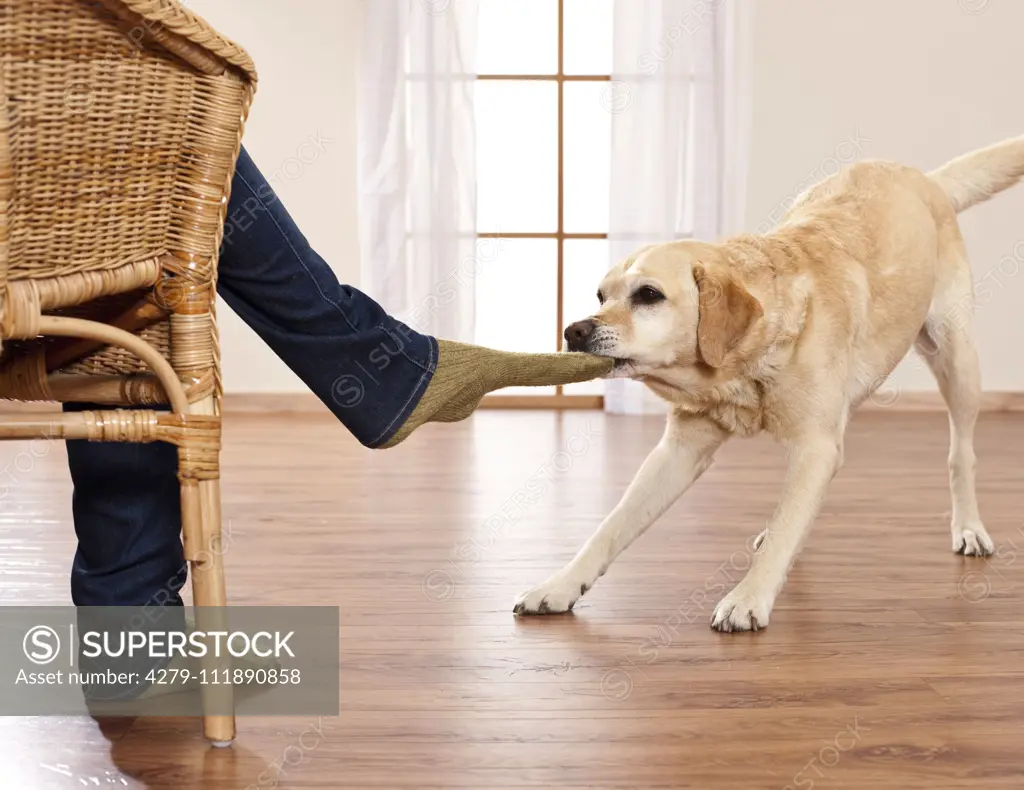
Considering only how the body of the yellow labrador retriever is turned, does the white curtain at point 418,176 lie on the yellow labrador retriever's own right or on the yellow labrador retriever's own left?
on the yellow labrador retriever's own right

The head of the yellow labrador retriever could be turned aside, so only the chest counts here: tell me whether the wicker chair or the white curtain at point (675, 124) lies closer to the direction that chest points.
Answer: the wicker chair

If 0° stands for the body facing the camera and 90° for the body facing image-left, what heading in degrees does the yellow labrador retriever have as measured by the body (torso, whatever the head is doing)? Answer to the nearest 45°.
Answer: approximately 45°

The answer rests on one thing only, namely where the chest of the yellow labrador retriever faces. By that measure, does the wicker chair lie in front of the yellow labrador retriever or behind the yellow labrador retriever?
in front

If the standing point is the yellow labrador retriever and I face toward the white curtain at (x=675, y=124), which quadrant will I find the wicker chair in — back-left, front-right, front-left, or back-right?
back-left

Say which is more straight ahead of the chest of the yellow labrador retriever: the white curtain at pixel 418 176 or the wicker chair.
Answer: the wicker chair

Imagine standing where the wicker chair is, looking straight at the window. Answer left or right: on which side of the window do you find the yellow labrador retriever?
right

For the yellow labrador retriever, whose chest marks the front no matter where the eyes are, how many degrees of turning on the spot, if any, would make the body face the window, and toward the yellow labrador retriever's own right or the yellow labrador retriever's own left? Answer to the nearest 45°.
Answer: approximately 135° to the yellow labrador retriever's own right

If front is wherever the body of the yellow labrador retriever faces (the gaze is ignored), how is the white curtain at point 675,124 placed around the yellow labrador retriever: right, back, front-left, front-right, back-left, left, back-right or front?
back-right

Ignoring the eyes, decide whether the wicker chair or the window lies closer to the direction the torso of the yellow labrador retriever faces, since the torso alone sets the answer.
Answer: the wicker chair

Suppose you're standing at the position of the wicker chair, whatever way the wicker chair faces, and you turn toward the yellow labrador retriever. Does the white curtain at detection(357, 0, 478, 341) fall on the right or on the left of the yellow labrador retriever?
left
